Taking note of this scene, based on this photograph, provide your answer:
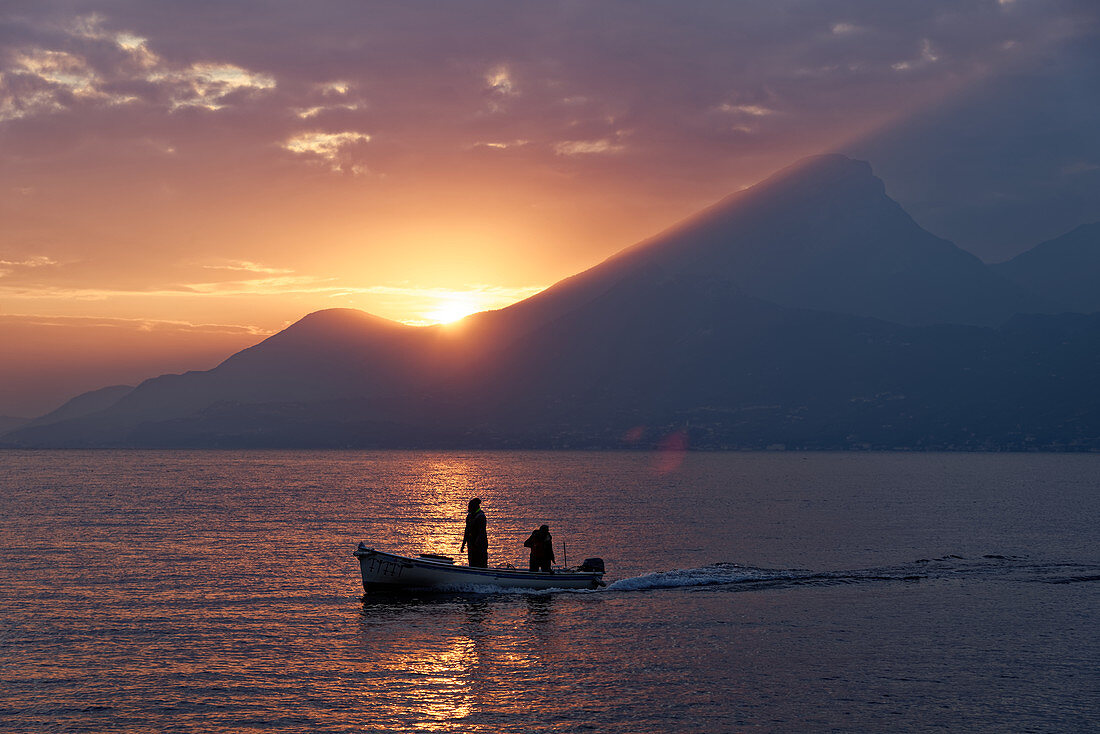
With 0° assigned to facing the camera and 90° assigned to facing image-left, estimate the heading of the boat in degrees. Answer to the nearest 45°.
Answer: approximately 90°

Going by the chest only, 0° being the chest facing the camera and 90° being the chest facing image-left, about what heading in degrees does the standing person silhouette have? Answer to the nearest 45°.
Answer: approximately 90°
